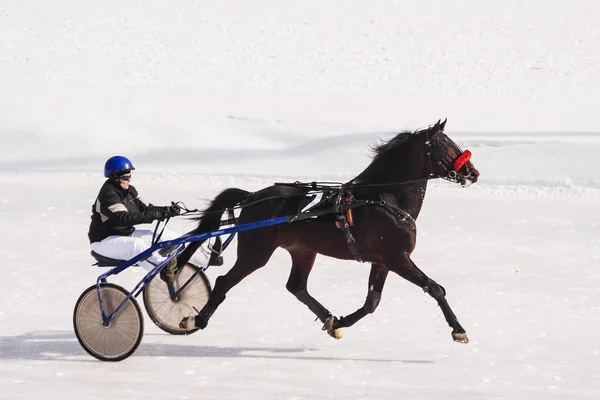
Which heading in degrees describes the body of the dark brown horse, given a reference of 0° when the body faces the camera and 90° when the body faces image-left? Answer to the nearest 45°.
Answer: approximately 270°

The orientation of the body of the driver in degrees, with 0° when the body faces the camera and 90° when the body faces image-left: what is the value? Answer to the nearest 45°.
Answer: approximately 270°
